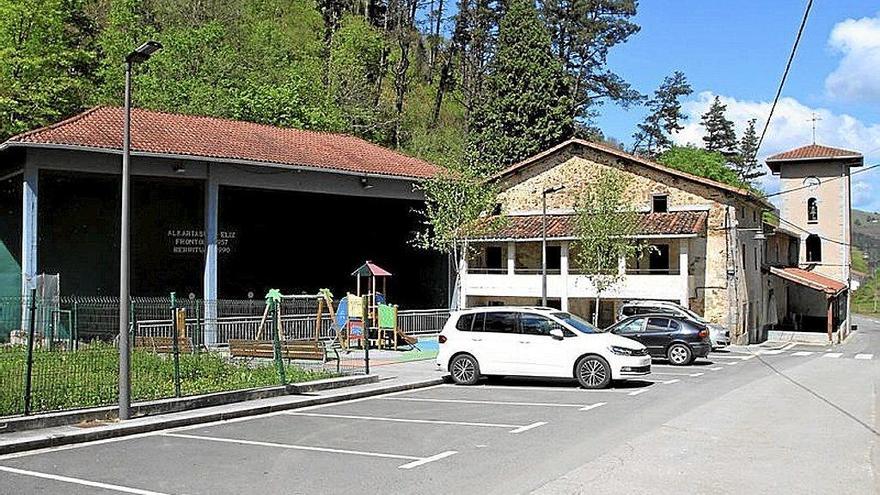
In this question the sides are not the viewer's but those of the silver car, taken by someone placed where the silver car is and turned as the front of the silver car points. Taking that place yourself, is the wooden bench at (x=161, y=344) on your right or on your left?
on your right

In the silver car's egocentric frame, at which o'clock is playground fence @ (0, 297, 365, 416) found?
The playground fence is roughly at 4 o'clock from the silver car.

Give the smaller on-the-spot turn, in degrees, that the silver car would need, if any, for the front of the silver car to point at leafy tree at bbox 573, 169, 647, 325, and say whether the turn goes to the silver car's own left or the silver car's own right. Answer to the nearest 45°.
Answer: approximately 135° to the silver car's own left

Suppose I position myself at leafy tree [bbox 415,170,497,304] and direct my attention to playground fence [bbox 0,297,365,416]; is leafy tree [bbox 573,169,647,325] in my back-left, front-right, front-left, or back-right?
back-left

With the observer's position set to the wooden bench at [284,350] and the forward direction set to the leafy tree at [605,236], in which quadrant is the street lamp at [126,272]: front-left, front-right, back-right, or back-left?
back-right

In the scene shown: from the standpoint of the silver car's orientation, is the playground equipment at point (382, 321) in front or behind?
behind

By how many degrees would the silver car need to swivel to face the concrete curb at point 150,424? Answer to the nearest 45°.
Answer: approximately 90° to its right

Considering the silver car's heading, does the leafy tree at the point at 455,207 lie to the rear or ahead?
to the rear

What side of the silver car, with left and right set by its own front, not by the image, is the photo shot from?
right
